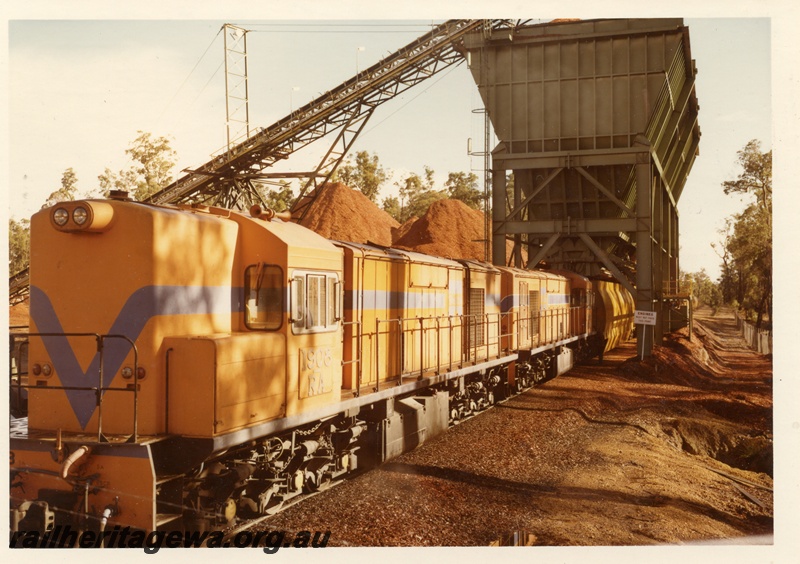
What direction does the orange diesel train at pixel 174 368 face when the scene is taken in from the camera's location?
facing the viewer and to the left of the viewer

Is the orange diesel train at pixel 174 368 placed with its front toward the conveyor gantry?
no

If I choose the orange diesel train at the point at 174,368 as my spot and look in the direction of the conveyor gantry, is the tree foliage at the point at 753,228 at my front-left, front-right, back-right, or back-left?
front-right

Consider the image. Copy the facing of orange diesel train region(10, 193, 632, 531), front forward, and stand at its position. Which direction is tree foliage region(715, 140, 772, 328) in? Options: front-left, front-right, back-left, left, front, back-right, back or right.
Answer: back

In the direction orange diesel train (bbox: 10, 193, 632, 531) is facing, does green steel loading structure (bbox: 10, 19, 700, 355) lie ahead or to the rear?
to the rear
